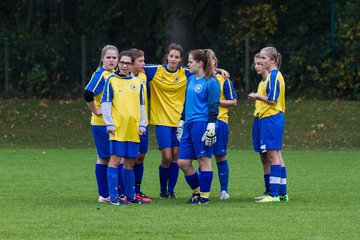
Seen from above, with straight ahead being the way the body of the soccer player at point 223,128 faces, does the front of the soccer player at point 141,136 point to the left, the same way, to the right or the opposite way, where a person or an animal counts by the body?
to the left

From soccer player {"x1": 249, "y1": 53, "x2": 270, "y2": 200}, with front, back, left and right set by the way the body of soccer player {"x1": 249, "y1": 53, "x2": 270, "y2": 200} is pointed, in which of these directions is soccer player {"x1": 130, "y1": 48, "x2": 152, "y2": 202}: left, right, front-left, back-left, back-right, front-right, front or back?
front-right

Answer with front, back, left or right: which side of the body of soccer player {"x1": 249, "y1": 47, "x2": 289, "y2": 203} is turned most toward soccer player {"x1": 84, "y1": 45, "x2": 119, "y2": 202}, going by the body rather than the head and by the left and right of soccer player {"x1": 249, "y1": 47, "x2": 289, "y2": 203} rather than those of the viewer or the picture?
front

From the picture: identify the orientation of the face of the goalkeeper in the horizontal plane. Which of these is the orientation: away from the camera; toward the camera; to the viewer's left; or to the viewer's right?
to the viewer's left

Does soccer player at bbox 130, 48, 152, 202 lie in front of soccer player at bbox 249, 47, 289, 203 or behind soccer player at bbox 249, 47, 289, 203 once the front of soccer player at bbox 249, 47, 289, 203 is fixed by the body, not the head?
in front

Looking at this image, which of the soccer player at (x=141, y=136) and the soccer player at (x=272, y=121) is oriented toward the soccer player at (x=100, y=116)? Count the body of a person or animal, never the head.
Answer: the soccer player at (x=272, y=121)

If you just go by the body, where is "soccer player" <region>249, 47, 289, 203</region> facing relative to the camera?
to the viewer's left

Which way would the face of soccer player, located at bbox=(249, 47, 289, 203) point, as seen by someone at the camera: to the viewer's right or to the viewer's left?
to the viewer's left

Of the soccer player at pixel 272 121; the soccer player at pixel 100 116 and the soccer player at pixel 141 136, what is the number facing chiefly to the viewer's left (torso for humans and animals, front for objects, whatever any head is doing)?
1

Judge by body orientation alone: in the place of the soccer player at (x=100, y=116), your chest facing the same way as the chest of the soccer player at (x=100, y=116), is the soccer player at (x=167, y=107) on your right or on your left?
on your left
